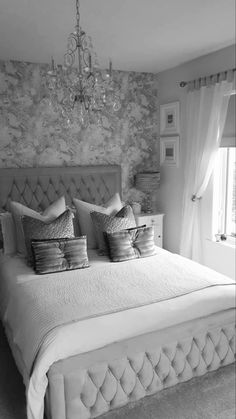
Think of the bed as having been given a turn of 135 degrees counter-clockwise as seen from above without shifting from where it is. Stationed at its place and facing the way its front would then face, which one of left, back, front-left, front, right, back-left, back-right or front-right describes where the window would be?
front-right

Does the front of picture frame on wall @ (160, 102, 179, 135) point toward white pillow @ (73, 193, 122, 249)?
yes

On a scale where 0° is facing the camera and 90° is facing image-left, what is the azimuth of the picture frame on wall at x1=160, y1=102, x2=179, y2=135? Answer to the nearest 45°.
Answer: approximately 45°

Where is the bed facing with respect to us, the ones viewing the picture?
facing the viewer and to the right of the viewer

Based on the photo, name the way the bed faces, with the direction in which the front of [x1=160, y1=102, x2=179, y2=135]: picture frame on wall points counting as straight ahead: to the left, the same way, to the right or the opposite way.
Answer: to the left

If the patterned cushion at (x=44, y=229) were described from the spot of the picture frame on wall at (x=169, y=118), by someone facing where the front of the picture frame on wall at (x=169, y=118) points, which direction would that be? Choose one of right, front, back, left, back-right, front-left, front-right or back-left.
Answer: front

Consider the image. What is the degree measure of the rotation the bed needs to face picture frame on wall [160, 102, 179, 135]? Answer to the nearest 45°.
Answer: approximately 135° to its left

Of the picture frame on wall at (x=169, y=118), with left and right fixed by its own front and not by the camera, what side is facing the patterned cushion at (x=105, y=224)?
front

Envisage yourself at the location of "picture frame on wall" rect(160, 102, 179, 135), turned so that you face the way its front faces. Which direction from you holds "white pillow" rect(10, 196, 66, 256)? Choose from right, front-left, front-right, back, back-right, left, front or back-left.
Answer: front

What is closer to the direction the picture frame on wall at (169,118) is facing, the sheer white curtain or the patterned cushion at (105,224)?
the patterned cushion

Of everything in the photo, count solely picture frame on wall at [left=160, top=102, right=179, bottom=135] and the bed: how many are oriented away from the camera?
0

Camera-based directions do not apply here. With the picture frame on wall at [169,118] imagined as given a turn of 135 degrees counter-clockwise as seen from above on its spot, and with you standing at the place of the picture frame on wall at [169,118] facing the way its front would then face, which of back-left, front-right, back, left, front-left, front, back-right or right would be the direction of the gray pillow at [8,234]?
back-right

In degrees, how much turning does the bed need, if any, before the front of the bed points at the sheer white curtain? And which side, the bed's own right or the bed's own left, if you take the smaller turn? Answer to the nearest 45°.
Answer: approximately 90° to the bed's own left
